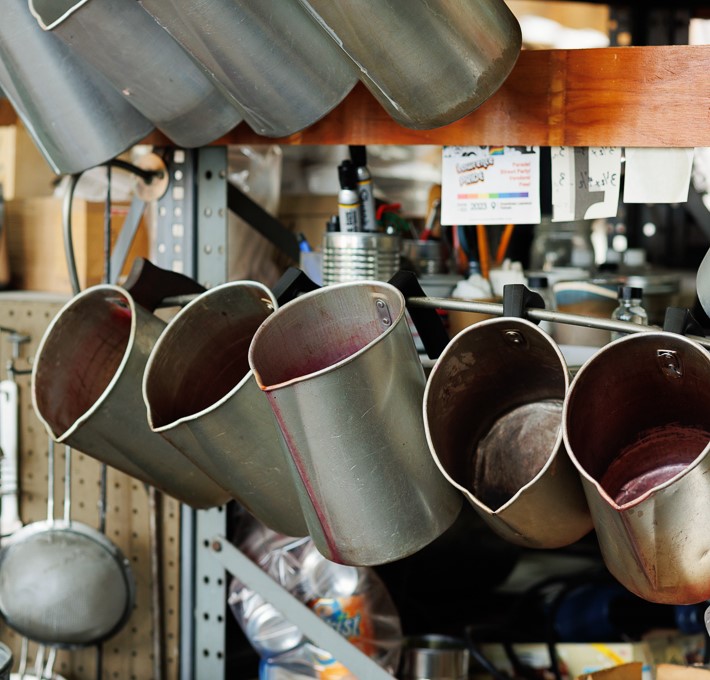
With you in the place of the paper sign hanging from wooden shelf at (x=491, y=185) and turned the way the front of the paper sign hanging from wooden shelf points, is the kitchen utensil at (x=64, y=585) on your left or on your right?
on your right

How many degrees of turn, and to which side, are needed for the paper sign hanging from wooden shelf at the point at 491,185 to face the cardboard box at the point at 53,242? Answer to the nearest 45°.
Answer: approximately 135° to its right

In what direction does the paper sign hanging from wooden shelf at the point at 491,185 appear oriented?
toward the camera

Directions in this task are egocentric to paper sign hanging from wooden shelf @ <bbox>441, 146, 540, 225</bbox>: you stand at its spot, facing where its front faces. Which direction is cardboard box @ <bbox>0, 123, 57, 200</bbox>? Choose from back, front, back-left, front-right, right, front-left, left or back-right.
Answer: back-right
